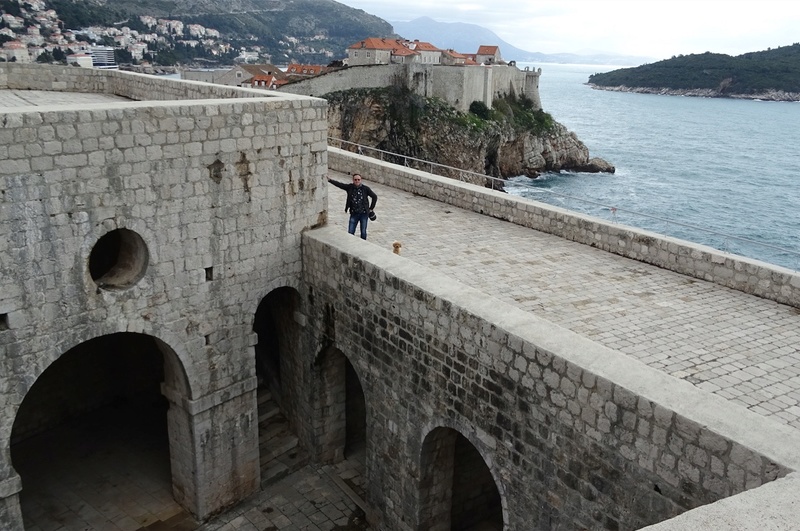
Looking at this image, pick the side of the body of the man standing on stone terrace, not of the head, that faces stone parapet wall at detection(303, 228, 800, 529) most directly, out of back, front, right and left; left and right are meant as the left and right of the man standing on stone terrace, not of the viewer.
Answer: front

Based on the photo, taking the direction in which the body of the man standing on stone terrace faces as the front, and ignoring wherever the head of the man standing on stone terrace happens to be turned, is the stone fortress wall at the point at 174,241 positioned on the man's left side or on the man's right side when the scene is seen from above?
on the man's right side

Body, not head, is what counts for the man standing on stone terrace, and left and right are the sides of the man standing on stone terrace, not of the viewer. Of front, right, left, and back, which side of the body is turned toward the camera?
front

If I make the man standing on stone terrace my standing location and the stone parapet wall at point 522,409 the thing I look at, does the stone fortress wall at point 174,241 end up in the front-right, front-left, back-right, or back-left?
front-right

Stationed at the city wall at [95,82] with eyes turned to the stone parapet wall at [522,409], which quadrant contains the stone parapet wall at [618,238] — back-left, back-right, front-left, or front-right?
front-left

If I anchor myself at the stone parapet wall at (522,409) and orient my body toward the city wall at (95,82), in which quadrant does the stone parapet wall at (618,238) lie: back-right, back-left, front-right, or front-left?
front-right

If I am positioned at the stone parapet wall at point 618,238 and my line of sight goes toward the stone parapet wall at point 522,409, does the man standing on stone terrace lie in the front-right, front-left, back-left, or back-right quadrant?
front-right

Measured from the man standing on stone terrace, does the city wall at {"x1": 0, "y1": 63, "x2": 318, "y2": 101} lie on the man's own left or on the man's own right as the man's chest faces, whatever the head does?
on the man's own right

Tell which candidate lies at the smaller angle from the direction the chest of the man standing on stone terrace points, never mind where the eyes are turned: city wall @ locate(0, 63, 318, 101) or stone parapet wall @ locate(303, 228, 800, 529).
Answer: the stone parapet wall
